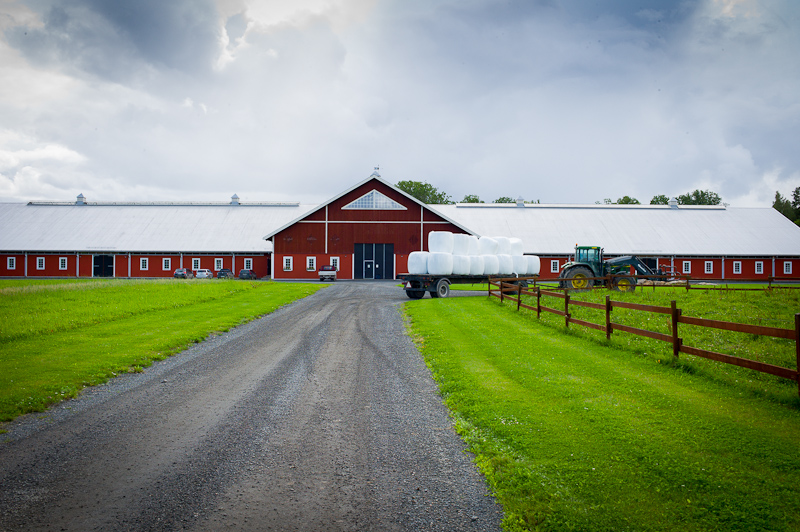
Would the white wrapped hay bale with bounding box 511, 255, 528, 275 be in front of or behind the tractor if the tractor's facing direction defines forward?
behind

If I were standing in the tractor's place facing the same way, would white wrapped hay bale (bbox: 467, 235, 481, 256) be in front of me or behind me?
behind

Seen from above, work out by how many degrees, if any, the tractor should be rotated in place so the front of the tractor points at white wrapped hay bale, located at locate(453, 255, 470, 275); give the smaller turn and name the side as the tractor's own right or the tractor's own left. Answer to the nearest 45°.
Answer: approximately 135° to the tractor's own right

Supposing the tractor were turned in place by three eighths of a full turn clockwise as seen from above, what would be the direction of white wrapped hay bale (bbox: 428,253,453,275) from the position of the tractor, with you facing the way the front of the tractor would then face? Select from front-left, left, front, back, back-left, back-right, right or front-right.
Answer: front

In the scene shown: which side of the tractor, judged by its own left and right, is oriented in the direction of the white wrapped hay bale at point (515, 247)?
back

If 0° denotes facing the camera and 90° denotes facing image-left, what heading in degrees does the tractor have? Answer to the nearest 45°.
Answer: approximately 270°

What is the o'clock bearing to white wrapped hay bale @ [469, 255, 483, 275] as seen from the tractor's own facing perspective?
The white wrapped hay bale is roughly at 5 o'clock from the tractor.

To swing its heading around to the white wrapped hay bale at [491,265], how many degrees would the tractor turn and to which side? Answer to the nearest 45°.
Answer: approximately 135° to its right

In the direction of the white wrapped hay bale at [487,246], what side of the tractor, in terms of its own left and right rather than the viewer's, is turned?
back

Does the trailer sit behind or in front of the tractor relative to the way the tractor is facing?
behind
